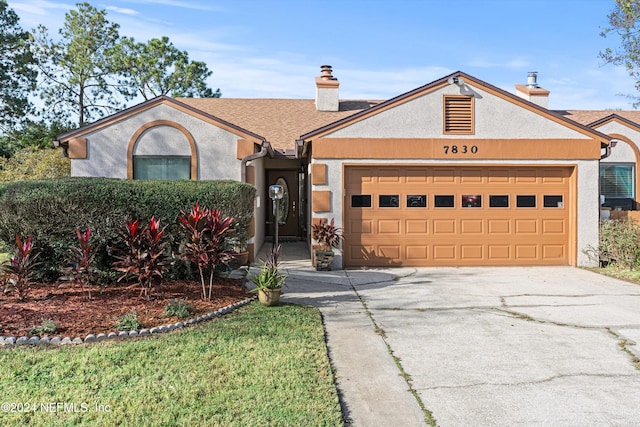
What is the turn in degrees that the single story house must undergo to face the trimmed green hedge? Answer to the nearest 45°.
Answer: approximately 45° to its right

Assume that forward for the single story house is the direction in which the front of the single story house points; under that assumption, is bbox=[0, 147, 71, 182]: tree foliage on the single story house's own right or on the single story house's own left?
on the single story house's own right

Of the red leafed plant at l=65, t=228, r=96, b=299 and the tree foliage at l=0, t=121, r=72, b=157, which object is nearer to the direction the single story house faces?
the red leafed plant

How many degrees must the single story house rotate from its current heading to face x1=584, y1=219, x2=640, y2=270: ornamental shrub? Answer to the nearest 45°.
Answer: approximately 90° to its left

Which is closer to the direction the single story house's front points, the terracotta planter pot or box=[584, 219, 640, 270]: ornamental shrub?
the terracotta planter pot

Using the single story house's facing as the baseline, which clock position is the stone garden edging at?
The stone garden edging is roughly at 1 o'clock from the single story house.

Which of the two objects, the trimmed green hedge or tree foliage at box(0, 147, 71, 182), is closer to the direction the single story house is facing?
the trimmed green hedge

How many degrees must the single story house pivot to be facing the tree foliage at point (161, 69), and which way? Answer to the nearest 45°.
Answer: approximately 135° to its right

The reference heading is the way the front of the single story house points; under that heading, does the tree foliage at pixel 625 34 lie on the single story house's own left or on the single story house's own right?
on the single story house's own left

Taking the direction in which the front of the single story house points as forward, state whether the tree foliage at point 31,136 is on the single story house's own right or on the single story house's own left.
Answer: on the single story house's own right

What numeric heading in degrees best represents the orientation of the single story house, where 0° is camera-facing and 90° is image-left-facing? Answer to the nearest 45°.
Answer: approximately 0°

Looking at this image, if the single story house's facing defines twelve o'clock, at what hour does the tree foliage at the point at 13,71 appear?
The tree foliage is roughly at 4 o'clock from the single story house.

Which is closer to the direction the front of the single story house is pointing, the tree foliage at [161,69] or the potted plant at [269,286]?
the potted plant

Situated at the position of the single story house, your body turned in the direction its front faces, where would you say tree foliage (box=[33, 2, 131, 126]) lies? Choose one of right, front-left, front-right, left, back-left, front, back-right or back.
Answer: back-right
